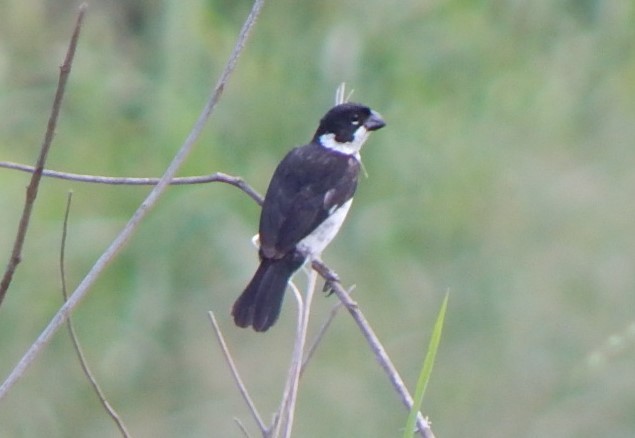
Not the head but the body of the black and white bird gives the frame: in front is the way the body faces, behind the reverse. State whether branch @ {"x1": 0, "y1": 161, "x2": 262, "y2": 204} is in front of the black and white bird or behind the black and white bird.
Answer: behind

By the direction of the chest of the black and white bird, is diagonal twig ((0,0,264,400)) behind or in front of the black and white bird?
behind

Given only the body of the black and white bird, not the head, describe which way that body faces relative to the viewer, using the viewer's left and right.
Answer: facing away from the viewer and to the right of the viewer
